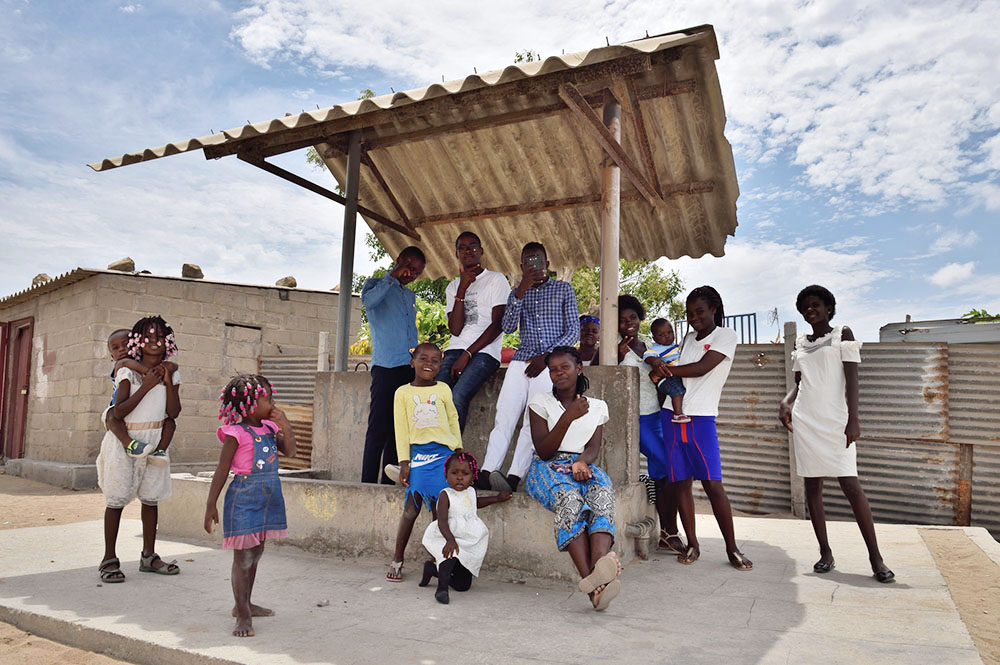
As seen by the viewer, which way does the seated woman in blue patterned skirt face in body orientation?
toward the camera

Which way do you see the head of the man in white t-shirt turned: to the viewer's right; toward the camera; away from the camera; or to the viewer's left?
toward the camera

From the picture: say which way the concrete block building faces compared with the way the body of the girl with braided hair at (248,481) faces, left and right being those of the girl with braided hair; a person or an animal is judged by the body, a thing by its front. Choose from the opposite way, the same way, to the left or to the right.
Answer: to the right

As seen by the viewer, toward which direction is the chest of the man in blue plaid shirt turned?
toward the camera

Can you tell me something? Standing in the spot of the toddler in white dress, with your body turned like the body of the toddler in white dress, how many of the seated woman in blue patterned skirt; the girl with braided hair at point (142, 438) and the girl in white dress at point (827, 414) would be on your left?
2

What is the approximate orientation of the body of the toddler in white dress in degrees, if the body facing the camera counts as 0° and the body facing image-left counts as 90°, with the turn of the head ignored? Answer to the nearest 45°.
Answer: approximately 0°

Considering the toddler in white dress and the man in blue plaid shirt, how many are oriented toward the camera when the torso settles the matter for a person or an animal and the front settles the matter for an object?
2

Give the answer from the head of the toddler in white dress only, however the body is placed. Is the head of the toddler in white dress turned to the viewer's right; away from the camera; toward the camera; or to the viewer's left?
toward the camera

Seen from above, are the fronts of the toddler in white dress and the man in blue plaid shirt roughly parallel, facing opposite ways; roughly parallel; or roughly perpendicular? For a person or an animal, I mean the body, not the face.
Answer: roughly parallel

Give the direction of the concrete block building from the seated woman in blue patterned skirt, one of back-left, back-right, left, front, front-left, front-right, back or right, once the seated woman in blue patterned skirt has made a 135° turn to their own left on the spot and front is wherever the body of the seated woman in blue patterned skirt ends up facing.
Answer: left

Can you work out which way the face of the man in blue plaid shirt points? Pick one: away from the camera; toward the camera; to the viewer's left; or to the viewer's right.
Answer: toward the camera

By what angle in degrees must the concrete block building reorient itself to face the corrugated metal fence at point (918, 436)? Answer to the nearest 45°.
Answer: approximately 90° to its left

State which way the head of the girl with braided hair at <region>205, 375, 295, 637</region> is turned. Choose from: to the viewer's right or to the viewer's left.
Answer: to the viewer's right

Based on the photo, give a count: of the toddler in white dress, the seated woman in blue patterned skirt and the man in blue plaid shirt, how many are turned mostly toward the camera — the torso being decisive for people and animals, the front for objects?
3

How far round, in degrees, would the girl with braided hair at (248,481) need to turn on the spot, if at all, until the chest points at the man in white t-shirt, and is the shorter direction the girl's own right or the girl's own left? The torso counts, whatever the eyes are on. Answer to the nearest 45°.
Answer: approximately 90° to the girl's own left
